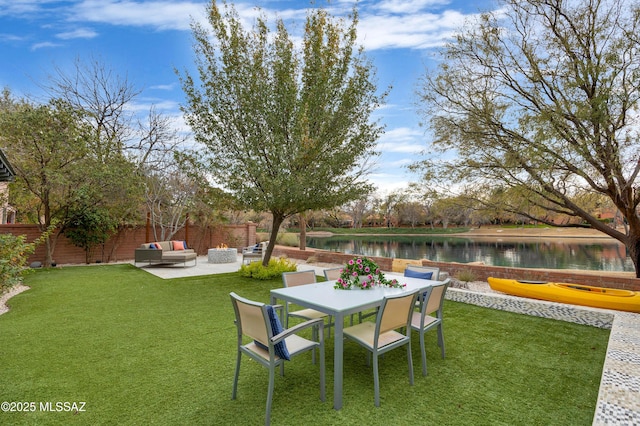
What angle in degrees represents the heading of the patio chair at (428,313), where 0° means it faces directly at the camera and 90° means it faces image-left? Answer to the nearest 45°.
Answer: approximately 135°

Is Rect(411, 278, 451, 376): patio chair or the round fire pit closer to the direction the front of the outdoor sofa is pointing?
the patio chair

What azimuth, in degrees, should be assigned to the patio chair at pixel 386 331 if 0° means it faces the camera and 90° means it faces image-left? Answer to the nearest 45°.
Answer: approximately 135°

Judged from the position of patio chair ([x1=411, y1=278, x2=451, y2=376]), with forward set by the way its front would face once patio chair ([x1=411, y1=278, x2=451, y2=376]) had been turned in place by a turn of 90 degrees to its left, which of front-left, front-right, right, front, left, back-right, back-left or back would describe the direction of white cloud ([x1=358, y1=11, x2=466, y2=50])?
back-right

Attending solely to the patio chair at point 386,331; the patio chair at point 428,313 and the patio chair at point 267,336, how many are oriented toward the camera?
0

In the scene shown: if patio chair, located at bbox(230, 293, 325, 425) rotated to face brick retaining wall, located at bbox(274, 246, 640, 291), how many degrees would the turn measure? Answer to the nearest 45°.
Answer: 0° — it already faces it

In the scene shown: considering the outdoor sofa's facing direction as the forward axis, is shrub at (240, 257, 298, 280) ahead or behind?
ahead

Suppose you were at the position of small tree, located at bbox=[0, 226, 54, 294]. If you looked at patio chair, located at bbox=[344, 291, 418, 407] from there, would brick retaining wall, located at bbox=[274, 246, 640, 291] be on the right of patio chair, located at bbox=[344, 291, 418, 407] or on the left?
left

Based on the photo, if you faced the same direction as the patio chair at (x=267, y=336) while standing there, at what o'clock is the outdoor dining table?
The outdoor dining table is roughly at 12 o'clock from the patio chair.

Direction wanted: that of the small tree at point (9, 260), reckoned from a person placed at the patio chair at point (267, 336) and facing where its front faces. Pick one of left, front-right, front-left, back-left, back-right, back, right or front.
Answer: left

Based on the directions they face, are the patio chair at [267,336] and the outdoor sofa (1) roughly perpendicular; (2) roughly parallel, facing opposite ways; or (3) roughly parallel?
roughly perpendicular

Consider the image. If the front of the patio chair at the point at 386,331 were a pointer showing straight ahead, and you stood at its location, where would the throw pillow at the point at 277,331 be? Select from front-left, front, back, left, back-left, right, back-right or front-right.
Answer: left
